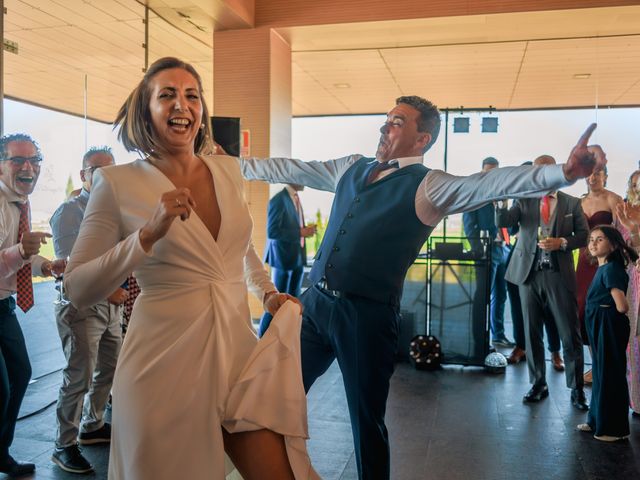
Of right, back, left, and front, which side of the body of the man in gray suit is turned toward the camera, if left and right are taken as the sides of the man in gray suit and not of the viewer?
front

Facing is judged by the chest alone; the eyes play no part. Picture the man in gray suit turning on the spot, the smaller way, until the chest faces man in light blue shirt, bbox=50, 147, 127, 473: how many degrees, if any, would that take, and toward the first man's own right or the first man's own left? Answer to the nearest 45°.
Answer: approximately 45° to the first man's own right

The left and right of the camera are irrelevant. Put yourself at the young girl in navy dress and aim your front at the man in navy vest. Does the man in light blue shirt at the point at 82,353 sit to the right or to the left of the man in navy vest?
right

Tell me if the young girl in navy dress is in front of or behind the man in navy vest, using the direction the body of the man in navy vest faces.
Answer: behind

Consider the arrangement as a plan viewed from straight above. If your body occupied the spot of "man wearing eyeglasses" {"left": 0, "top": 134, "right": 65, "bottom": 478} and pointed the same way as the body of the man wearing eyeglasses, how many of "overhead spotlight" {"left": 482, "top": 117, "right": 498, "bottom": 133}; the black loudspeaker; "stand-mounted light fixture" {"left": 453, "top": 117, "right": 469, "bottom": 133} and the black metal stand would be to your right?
0

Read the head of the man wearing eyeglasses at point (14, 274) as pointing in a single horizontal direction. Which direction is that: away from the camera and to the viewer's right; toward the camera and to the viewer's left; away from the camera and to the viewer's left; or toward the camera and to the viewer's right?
toward the camera and to the viewer's right

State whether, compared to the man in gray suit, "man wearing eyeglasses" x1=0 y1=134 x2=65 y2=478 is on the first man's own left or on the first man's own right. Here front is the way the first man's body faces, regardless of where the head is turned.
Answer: on the first man's own right

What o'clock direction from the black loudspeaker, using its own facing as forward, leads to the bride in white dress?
The bride in white dress is roughly at 12 o'clock from the black loudspeaker.

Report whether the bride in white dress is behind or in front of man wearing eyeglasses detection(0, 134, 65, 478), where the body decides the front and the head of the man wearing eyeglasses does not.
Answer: in front

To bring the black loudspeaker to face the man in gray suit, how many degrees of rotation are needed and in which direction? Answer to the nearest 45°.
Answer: approximately 90° to its left

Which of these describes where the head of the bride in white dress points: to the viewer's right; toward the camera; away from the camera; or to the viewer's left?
toward the camera

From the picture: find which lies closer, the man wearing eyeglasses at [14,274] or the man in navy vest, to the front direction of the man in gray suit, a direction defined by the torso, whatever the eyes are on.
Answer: the man in navy vest

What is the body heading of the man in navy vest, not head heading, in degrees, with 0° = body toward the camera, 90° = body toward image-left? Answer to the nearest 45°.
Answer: approximately 45°

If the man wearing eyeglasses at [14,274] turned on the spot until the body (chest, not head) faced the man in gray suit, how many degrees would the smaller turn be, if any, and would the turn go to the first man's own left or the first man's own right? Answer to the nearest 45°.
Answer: approximately 45° to the first man's own left

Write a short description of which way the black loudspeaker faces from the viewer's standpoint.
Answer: facing the viewer

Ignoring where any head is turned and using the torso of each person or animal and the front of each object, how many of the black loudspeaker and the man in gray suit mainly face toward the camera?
2

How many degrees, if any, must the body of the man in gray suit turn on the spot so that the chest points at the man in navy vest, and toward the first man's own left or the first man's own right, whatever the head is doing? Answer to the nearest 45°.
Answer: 0° — they already face them
